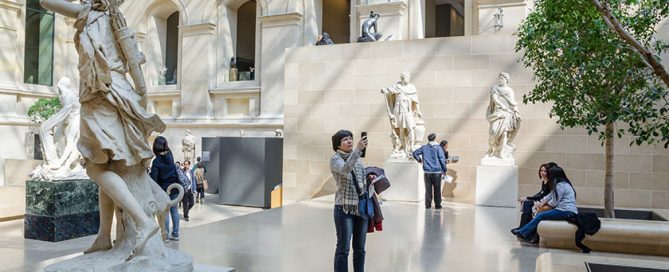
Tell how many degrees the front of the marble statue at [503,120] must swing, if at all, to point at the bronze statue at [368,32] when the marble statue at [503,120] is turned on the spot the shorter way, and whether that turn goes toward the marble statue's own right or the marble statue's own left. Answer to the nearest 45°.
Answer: approximately 135° to the marble statue's own right

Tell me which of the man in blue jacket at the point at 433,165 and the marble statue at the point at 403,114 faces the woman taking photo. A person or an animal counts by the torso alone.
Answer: the marble statue

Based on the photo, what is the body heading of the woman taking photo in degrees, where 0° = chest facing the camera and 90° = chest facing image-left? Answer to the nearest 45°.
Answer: approximately 315°

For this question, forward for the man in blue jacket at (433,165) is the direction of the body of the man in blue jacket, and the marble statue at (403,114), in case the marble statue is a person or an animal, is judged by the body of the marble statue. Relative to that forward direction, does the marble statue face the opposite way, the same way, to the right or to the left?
the opposite way

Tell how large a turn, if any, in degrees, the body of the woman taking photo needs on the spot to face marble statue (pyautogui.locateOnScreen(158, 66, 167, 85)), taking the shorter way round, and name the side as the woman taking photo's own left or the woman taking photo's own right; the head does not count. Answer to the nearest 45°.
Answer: approximately 180°

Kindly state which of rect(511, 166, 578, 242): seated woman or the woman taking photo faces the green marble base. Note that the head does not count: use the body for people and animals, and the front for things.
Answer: the seated woman

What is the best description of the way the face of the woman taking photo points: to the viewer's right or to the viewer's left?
to the viewer's right

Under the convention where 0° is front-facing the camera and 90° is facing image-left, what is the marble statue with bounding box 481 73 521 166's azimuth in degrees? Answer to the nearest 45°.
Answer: approximately 0°

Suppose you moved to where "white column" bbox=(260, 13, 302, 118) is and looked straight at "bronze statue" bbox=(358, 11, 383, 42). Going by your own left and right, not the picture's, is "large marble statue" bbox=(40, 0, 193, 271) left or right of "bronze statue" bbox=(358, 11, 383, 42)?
right

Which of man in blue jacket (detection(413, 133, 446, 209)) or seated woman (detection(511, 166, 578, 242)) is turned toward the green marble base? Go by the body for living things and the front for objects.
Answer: the seated woman

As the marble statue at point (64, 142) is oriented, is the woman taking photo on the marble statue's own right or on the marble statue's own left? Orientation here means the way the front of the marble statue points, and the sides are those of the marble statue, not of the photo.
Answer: on the marble statue's own left

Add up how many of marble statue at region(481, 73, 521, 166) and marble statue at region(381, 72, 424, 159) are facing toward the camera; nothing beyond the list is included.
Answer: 2

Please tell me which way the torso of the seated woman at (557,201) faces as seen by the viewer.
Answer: to the viewer's left
